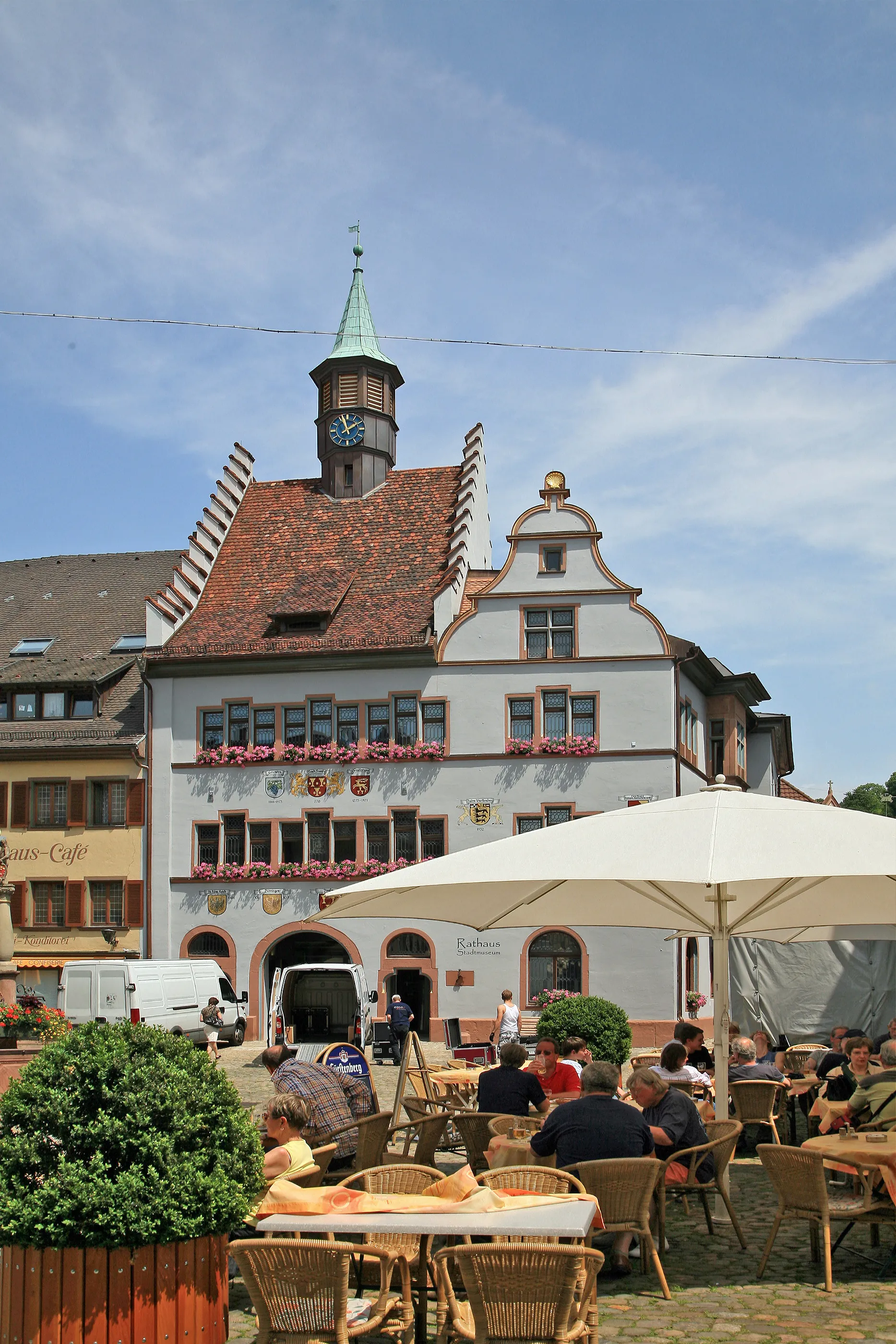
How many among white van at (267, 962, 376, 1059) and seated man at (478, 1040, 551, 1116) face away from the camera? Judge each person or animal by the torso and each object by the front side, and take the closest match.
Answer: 2

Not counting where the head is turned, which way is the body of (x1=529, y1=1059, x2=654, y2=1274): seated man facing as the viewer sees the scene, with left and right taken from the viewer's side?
facing away from the viewer

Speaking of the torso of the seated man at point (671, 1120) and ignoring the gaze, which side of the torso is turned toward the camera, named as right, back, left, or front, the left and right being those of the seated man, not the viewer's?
left

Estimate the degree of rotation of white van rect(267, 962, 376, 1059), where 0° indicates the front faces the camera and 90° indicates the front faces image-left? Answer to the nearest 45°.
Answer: approximately 180°

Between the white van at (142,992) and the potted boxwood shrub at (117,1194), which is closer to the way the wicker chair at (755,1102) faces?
the white van

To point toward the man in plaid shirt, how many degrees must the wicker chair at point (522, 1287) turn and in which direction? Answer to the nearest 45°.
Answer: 0° — it already faces them

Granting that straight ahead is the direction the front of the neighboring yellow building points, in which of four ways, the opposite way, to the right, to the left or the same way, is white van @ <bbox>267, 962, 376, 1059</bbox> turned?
the opposite way

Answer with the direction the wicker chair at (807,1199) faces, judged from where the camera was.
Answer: facing away from the viewer and to the right of the viewer

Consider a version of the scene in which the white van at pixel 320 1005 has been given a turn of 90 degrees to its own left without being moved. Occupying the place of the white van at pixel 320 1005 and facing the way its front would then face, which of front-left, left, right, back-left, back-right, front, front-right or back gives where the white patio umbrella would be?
left

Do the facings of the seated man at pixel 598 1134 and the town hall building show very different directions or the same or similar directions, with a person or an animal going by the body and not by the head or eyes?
very different directions

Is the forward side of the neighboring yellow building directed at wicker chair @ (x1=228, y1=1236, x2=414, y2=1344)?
yes

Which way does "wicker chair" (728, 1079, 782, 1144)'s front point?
away from the camera

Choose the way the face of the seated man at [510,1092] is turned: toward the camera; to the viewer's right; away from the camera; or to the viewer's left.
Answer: away from the camera
